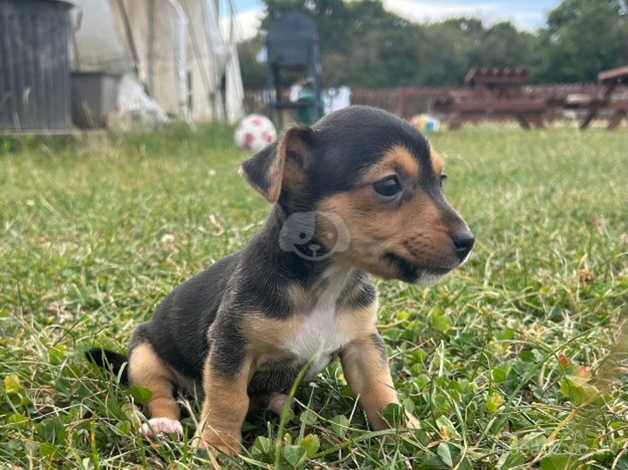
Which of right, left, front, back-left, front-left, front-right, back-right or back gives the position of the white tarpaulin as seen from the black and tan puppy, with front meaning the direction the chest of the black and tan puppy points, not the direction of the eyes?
back-left

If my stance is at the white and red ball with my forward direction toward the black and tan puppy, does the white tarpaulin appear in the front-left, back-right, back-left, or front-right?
back-right

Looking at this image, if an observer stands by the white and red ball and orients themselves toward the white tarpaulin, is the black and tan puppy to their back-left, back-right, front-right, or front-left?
back-left

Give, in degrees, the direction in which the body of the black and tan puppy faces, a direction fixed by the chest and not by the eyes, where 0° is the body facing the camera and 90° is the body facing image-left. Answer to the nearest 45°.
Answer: approximately 315°

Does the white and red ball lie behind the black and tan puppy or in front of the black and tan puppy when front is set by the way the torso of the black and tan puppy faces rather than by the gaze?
behind
